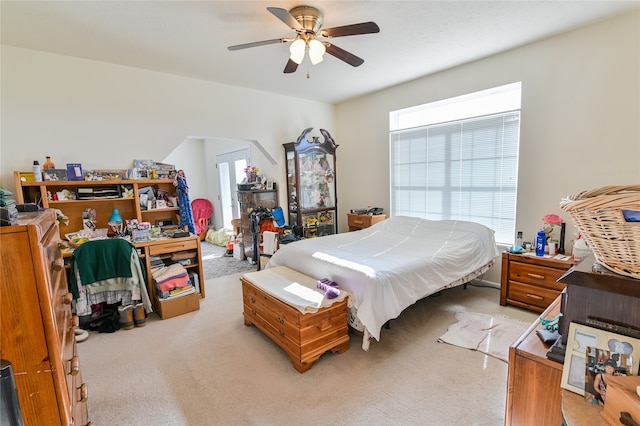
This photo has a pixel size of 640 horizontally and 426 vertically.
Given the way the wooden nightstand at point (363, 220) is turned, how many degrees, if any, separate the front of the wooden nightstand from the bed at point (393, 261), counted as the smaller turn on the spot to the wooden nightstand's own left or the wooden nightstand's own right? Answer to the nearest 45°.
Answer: approximately 45° to the wooden nightstand's own left

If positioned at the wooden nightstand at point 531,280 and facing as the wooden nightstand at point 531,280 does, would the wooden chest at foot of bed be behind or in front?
in front

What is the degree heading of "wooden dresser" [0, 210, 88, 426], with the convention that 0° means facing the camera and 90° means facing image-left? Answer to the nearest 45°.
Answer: approximately 270°

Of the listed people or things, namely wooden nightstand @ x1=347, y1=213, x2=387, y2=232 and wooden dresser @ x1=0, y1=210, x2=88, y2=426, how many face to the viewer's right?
1

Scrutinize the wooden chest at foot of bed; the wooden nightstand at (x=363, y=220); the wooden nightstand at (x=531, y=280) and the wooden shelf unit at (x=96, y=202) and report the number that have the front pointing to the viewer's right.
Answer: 0

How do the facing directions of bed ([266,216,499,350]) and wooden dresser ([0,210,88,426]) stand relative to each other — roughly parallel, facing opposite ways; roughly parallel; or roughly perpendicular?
roughly parallel, facing opposite ways

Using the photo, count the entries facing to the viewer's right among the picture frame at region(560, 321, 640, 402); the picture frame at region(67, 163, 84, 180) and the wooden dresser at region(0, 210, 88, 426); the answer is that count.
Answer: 1

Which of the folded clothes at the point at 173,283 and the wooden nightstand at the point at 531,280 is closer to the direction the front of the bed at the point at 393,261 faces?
the folded clothes

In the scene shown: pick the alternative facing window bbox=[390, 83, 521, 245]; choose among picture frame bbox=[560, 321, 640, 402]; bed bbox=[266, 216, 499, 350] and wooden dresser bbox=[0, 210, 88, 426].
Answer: the wooden dresser

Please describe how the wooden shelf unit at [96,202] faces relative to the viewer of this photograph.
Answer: facing the viewer

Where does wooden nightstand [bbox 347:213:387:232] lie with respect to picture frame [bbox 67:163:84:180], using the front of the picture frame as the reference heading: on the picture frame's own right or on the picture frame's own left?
on the picture frame's own left

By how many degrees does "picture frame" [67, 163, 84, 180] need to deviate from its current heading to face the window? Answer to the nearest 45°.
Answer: approximately 45° to its left

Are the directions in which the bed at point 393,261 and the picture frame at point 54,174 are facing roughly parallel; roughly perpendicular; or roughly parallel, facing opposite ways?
roughly perpendicular

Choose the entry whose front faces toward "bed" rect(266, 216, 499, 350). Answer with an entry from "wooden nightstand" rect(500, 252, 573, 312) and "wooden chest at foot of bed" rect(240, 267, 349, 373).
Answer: the wooden nightstand

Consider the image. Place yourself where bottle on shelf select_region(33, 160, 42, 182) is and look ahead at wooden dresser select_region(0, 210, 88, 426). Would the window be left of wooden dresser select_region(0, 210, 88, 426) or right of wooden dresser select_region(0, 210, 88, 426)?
left

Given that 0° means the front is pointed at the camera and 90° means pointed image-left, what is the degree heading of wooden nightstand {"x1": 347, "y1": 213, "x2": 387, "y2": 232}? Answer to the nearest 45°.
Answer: approximately 45°

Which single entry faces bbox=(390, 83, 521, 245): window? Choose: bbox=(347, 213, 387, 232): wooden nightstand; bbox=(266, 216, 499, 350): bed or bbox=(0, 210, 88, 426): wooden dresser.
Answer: the wooden dresser
